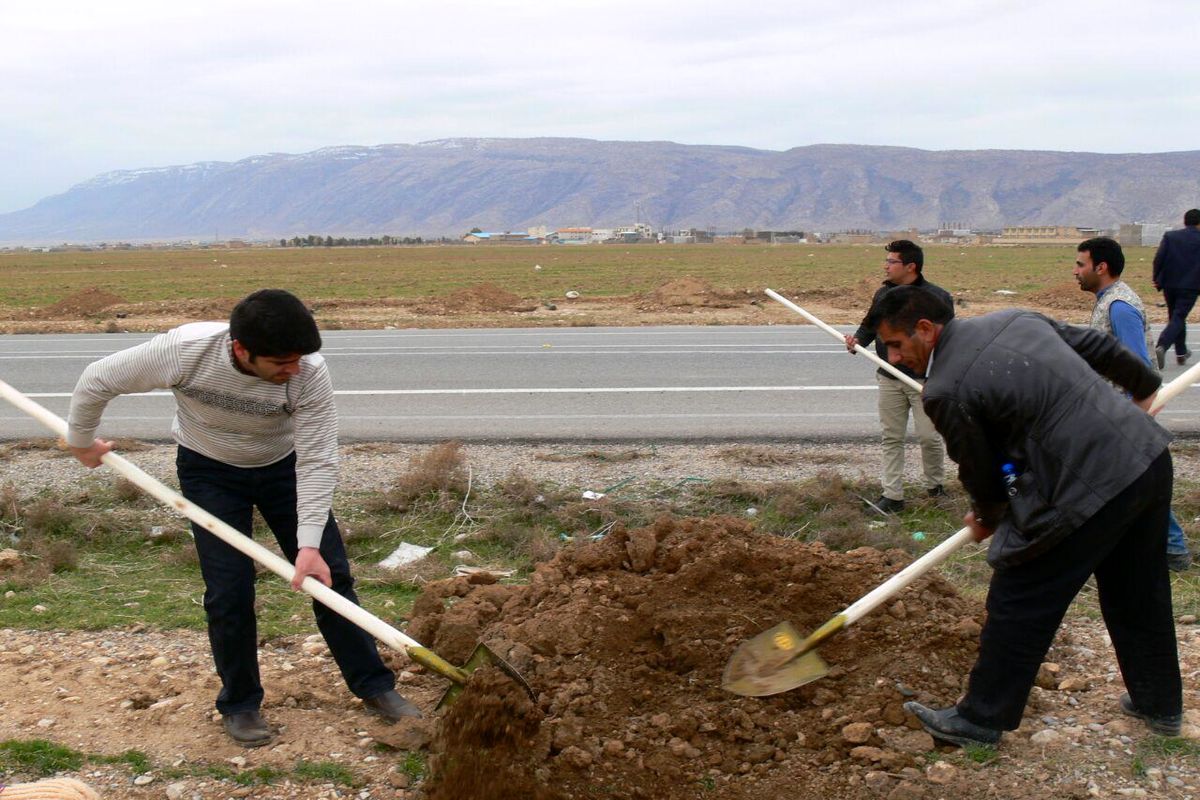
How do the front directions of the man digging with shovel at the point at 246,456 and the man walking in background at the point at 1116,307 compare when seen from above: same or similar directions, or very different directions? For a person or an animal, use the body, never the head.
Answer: very different directions

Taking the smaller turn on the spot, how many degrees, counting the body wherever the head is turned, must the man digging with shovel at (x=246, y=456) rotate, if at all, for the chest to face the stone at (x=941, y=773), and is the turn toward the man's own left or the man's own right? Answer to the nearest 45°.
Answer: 0° — they already face it

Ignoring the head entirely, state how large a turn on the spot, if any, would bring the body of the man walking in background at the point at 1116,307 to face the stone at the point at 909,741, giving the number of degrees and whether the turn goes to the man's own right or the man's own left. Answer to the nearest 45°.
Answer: approximately 90° to the man's own left

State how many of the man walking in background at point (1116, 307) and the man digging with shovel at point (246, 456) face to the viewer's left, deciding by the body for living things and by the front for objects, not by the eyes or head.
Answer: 1

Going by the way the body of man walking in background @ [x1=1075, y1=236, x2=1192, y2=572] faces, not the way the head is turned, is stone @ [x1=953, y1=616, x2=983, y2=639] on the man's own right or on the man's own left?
on the man's own left

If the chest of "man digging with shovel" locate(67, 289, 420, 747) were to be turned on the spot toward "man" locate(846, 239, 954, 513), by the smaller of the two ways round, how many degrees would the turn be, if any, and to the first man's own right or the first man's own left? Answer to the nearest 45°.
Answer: approximately 90° to the first man's own left

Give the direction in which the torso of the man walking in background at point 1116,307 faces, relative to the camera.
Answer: to the viewer's left

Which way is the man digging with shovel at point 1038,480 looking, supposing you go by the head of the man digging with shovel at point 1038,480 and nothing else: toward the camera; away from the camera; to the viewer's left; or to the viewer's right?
to the viewer's left
